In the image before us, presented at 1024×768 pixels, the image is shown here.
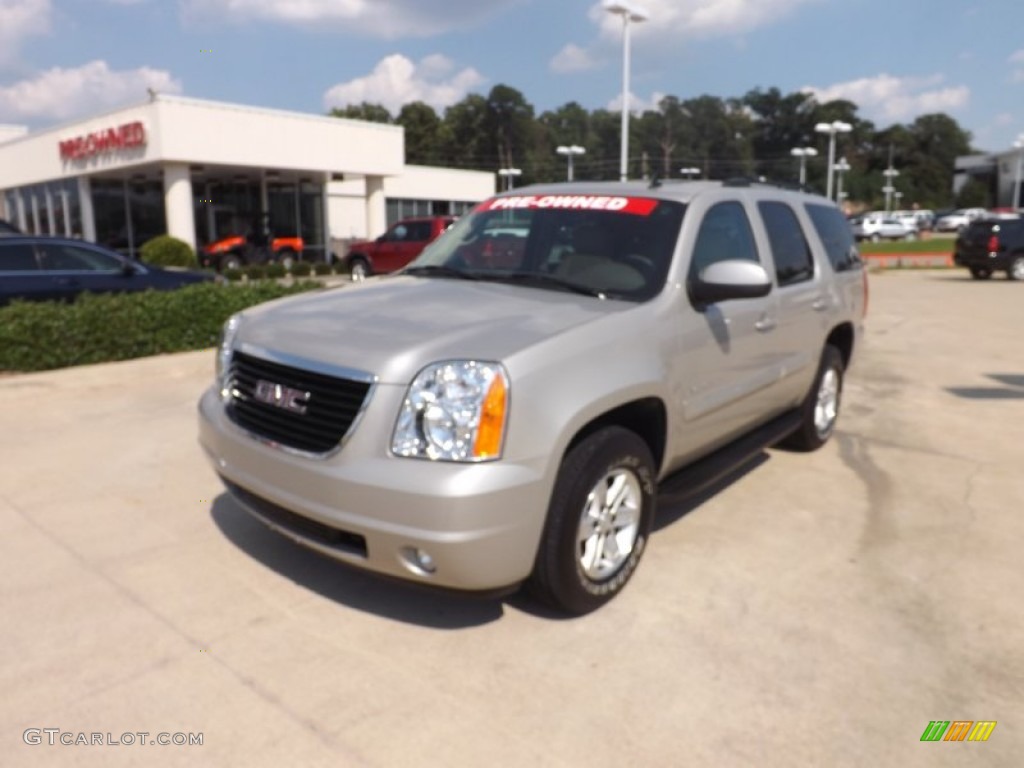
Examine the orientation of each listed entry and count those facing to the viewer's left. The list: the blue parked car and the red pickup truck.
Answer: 1

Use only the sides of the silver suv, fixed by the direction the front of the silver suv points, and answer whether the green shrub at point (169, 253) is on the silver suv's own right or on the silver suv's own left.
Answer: on the silver suv's own right

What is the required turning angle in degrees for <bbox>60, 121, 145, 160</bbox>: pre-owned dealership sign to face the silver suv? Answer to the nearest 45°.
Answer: approximately 45° to its left

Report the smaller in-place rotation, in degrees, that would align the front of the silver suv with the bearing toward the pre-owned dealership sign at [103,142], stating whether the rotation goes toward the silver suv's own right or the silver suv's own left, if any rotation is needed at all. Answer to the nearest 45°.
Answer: approximately 90° to the silver suv's own right

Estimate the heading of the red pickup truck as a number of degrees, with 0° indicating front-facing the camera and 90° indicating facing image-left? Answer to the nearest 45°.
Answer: approximately 90°

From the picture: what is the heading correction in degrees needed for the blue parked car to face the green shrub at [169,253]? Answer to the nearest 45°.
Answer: approximately 90° to its left

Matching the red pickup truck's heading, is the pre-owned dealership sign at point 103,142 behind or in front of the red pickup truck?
in front

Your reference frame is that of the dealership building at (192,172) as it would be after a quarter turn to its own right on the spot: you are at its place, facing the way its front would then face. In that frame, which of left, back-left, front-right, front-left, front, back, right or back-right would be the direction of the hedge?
back-left

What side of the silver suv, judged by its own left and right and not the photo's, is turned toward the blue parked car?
right

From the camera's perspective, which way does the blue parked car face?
to the viewer's right

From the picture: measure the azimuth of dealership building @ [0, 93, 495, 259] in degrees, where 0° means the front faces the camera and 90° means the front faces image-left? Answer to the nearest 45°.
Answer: approximately 45°

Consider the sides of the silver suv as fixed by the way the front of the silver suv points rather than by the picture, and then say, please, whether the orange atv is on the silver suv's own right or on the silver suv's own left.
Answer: on the silver suv's own right
